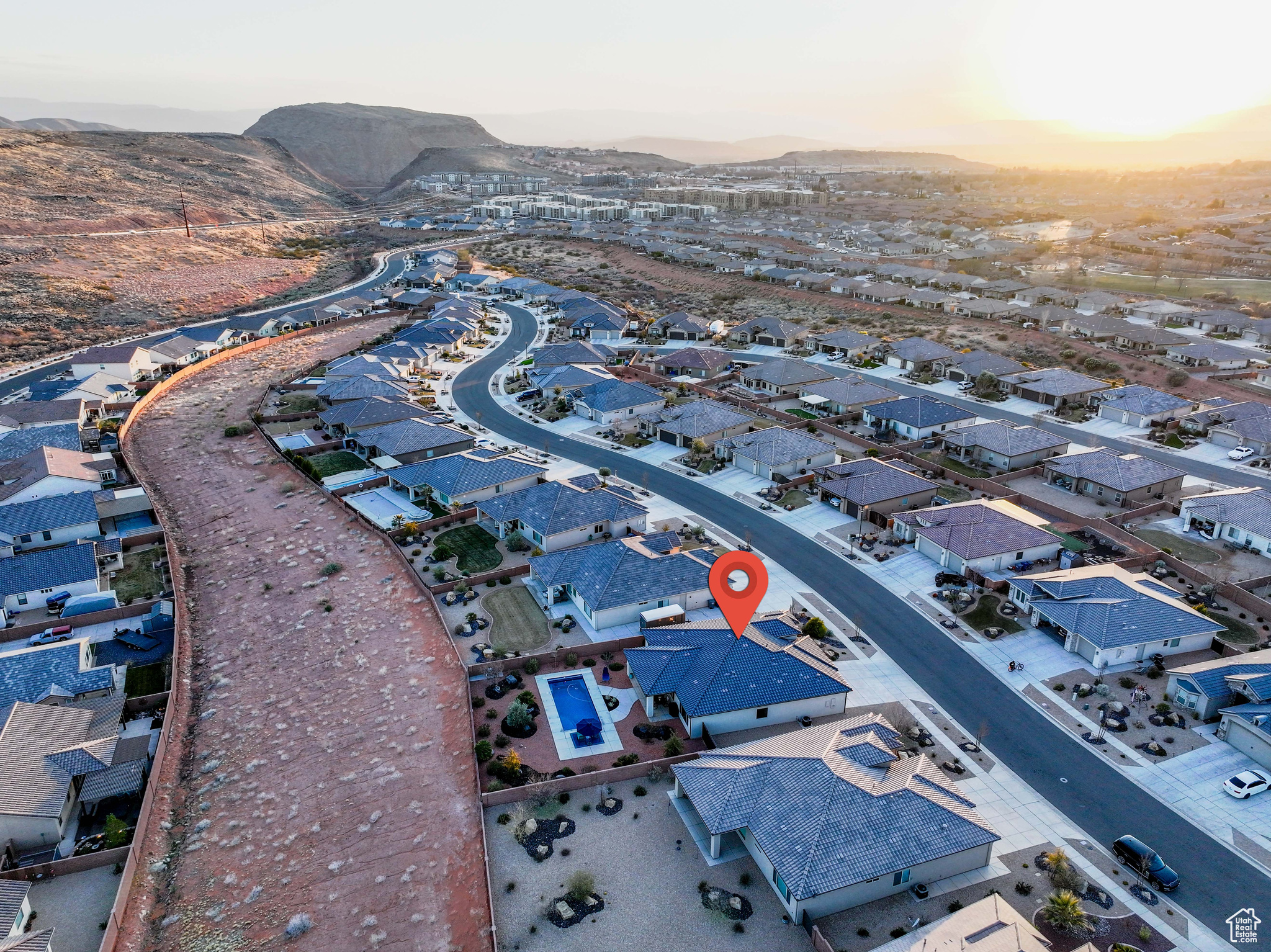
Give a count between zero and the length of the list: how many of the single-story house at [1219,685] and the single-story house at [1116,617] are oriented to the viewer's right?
0

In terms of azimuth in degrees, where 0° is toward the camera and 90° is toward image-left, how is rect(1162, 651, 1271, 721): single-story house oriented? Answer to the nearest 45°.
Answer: approximately 45°

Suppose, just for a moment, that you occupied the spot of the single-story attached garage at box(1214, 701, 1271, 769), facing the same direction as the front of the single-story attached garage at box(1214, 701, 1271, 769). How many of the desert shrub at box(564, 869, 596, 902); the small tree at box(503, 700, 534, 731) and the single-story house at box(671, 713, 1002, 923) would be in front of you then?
3

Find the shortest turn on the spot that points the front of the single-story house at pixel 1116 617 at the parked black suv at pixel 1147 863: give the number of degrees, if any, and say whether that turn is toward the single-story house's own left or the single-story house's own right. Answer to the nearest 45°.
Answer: approximately 45° to the single-story house's own left

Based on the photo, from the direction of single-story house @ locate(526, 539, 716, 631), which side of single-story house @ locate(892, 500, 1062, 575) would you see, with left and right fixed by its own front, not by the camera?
front

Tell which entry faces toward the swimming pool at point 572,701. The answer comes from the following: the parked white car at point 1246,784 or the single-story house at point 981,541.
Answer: the single-story house

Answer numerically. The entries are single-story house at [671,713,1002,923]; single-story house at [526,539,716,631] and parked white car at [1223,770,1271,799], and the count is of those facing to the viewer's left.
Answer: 0

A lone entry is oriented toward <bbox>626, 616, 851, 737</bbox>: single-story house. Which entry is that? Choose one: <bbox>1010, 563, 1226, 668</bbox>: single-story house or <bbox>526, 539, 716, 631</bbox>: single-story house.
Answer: <bbox>1010, 563, 1226, 668</bbox>: single-story house

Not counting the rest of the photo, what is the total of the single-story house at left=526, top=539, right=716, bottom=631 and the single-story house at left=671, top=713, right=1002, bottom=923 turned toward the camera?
0

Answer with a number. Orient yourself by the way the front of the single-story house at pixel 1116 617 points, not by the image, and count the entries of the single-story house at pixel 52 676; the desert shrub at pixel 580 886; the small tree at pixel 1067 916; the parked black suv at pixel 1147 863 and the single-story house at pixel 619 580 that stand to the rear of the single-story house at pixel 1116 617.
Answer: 0

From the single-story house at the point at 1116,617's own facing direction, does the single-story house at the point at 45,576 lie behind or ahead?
ahead

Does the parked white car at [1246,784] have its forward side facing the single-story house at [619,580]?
no

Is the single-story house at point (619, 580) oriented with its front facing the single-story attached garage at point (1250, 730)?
no

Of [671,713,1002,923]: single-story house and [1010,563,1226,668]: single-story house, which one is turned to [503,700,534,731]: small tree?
[1010,563,1226,668]: single-story house

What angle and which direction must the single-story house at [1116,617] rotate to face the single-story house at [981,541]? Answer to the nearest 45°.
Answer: approximately 90° to its right

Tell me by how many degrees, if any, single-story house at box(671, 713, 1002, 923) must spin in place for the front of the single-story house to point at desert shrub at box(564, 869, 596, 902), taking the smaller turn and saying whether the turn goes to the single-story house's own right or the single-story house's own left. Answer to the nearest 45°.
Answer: approximately 180°

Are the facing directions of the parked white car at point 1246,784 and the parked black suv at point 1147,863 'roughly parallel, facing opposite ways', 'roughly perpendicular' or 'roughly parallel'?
roughly perpendicular

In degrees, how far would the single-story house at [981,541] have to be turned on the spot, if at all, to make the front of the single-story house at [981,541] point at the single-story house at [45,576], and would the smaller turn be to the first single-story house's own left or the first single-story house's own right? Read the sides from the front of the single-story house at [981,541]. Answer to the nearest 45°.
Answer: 0° — it already faces it
